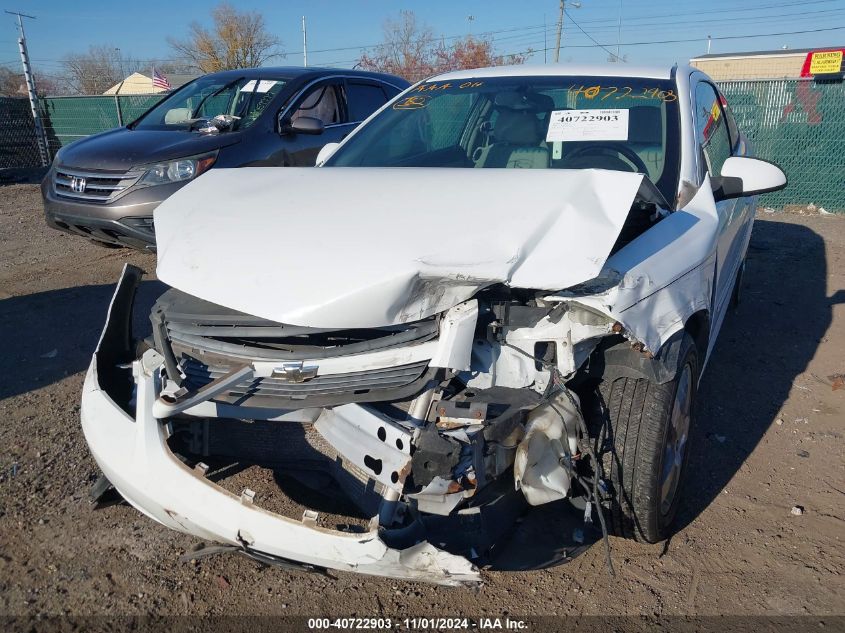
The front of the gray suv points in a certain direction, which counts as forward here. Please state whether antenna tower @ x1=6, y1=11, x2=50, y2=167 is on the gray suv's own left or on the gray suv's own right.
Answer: on the gray suv's own right

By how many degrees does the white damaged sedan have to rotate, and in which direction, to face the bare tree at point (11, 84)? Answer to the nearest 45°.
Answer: approximately 90° to its right

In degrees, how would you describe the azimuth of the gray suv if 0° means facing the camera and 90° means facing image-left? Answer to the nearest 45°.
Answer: approximately 45°

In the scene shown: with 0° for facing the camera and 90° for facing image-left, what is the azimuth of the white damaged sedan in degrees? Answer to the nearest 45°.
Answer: approximately 45°

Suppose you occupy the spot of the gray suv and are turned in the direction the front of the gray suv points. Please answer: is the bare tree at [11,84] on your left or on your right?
on your right

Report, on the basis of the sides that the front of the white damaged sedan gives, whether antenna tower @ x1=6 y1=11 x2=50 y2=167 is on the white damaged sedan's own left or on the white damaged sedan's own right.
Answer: on the white damaged sedan's own right
